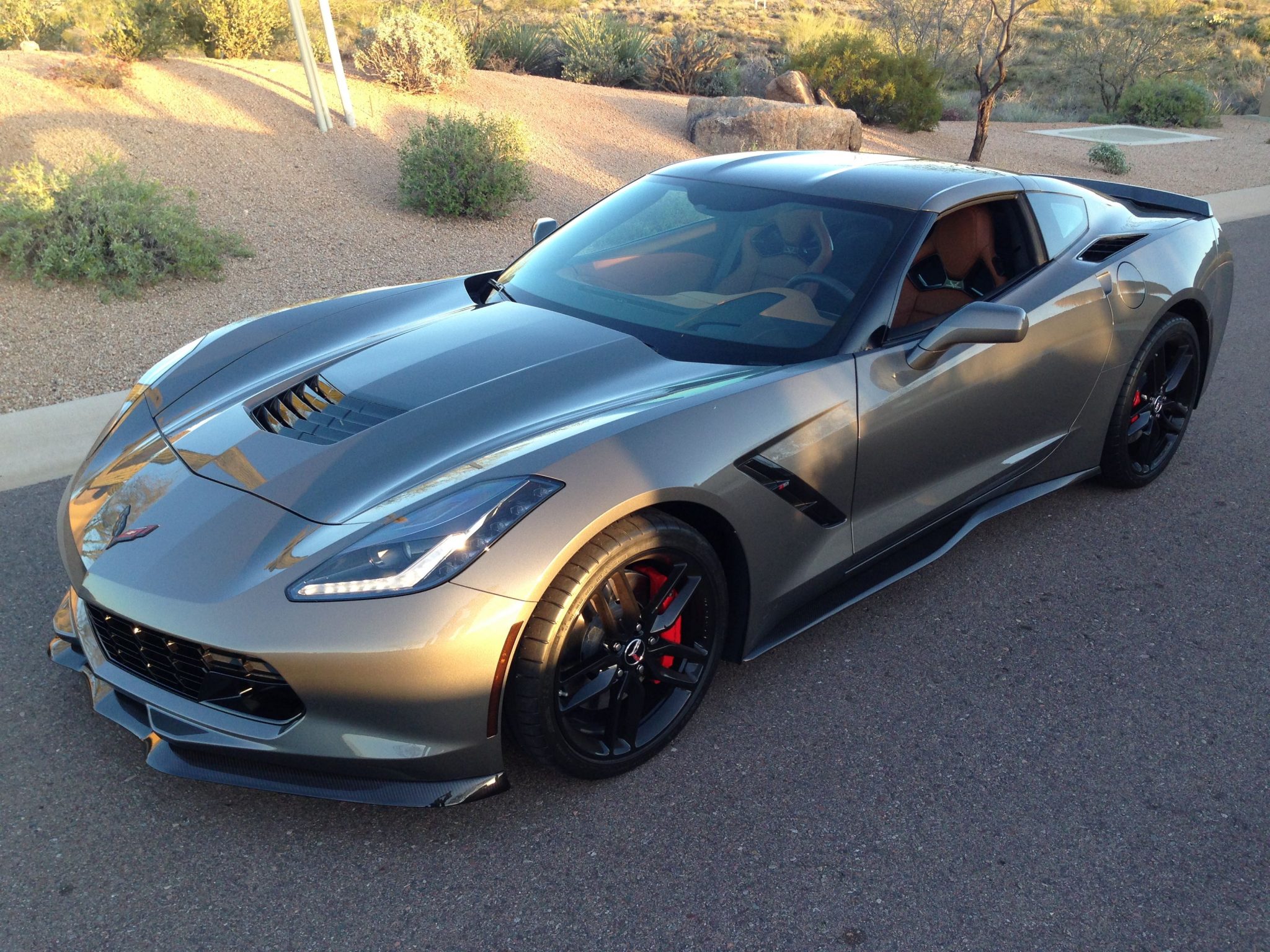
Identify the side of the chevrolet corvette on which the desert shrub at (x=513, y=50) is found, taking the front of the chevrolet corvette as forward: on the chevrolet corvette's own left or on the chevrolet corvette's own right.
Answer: on the chevrolet corvette's own right

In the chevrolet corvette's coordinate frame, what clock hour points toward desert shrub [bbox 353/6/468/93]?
The desert shrub is roughly at 4 o'clock from the chevrolet corvette.

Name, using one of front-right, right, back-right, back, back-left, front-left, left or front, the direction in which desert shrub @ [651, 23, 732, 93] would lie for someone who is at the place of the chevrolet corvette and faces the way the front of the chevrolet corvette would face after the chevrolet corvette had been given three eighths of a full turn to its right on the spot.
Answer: front

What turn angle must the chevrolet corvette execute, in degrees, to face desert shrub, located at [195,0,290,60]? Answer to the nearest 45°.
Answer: approximately 135° to its right

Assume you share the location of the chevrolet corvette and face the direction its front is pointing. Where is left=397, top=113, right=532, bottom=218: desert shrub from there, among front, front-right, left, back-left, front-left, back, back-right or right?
back-right

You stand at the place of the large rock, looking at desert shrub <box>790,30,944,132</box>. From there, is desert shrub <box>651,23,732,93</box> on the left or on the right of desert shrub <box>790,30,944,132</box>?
left

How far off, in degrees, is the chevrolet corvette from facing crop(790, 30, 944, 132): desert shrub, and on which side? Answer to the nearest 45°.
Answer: approximately 135° to its right

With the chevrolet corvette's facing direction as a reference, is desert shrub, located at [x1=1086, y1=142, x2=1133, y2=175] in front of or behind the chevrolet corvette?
behind

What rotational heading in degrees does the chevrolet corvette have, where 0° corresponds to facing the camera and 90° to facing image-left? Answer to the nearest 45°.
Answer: approximately 45°

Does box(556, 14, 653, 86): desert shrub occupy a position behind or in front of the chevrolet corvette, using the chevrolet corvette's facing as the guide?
behind

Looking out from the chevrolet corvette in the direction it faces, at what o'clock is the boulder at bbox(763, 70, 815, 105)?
The boulder is roughly at 5 o'clock from the chevrolet corvette.

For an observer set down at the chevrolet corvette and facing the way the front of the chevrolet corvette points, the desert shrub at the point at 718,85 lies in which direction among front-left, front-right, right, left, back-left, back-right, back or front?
back-right
